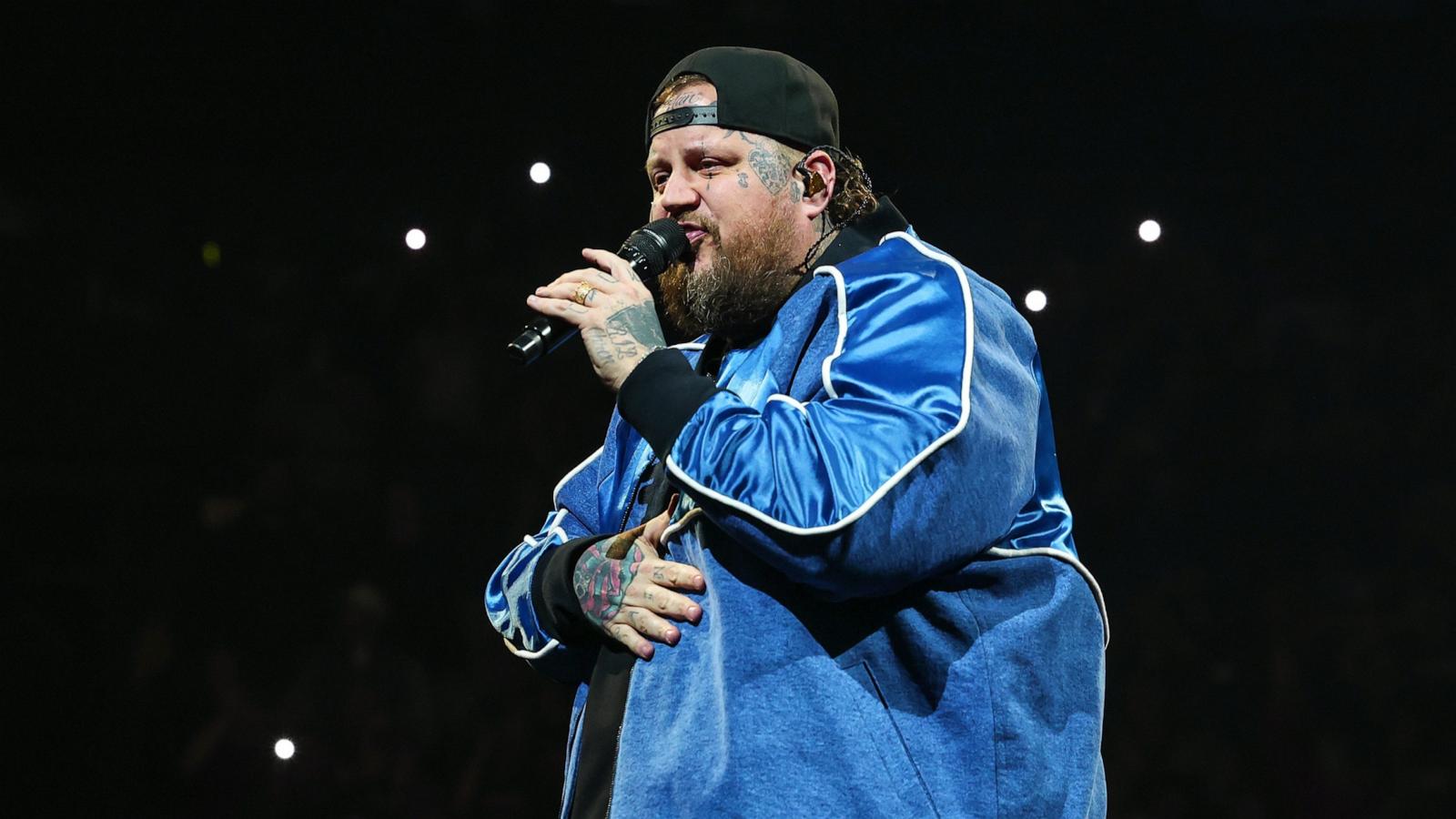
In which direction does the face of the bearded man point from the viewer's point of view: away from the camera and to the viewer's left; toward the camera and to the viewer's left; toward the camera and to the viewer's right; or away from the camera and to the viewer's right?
toward the camera and to the viewer's left
